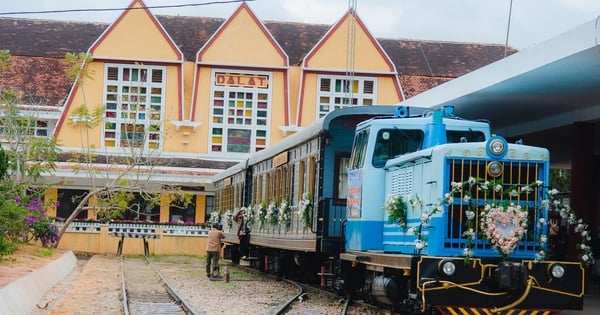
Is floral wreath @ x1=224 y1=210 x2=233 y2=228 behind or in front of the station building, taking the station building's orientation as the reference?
in front

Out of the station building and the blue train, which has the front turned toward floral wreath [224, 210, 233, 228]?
the station building

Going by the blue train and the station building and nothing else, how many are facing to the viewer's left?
0

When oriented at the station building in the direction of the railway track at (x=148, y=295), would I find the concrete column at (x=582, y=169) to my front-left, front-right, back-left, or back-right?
front-left

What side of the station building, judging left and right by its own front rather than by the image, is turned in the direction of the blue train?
front

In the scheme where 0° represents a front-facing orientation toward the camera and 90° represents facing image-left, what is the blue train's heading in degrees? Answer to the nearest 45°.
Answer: approximately 315°

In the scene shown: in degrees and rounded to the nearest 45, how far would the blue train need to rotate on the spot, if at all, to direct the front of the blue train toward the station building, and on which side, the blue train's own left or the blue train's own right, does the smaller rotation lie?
approximately 135° to the blue train's own left

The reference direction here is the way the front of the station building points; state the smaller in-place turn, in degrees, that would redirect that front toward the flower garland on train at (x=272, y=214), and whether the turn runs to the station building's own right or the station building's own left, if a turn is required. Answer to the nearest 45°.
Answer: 0° — it already faces it

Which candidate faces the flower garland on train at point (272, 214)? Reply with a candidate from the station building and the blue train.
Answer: the station building

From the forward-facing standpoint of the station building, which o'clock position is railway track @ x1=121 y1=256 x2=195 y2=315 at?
The railway track is roughly at 12 o'clock from the station building.

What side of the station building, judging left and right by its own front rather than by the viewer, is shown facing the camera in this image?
front
